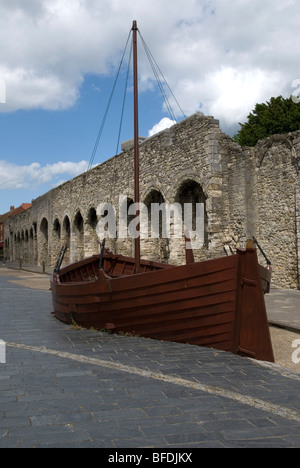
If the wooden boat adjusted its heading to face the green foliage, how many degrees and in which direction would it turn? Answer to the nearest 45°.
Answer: approximately 45° to its right

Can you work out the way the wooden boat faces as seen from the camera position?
facing away from the viewer and to the left of the viewer
